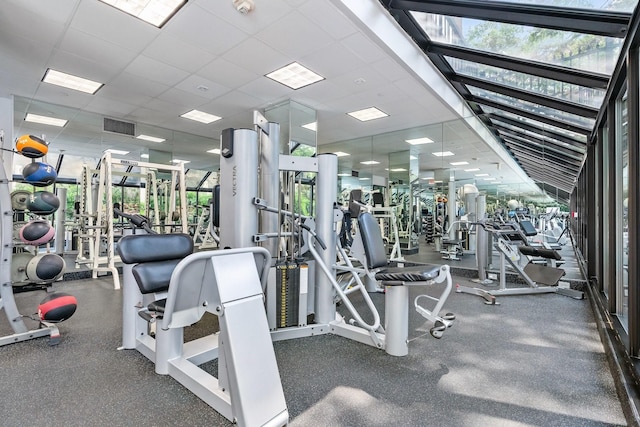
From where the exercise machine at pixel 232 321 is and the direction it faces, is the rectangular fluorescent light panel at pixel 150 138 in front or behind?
behind

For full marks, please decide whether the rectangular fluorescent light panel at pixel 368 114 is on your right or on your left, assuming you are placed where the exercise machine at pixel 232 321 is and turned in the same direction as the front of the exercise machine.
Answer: on your left

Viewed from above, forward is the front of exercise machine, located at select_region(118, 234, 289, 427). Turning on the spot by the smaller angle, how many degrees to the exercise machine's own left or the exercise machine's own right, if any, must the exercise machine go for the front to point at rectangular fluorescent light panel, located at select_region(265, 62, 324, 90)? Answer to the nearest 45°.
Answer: approximately 135° to the exercise machine's own left

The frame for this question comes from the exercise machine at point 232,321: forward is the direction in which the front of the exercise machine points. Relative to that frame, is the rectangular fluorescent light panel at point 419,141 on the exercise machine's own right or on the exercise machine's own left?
on the exercise machine's own left

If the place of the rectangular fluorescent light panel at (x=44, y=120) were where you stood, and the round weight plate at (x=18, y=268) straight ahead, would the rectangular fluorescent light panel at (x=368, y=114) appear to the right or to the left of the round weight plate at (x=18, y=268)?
left

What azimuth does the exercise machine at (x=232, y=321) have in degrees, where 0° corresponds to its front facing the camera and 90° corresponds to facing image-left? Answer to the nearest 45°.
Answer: approximately 315°

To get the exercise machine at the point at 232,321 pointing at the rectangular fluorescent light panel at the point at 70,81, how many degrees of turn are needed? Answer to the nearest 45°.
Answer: approximately 180°
